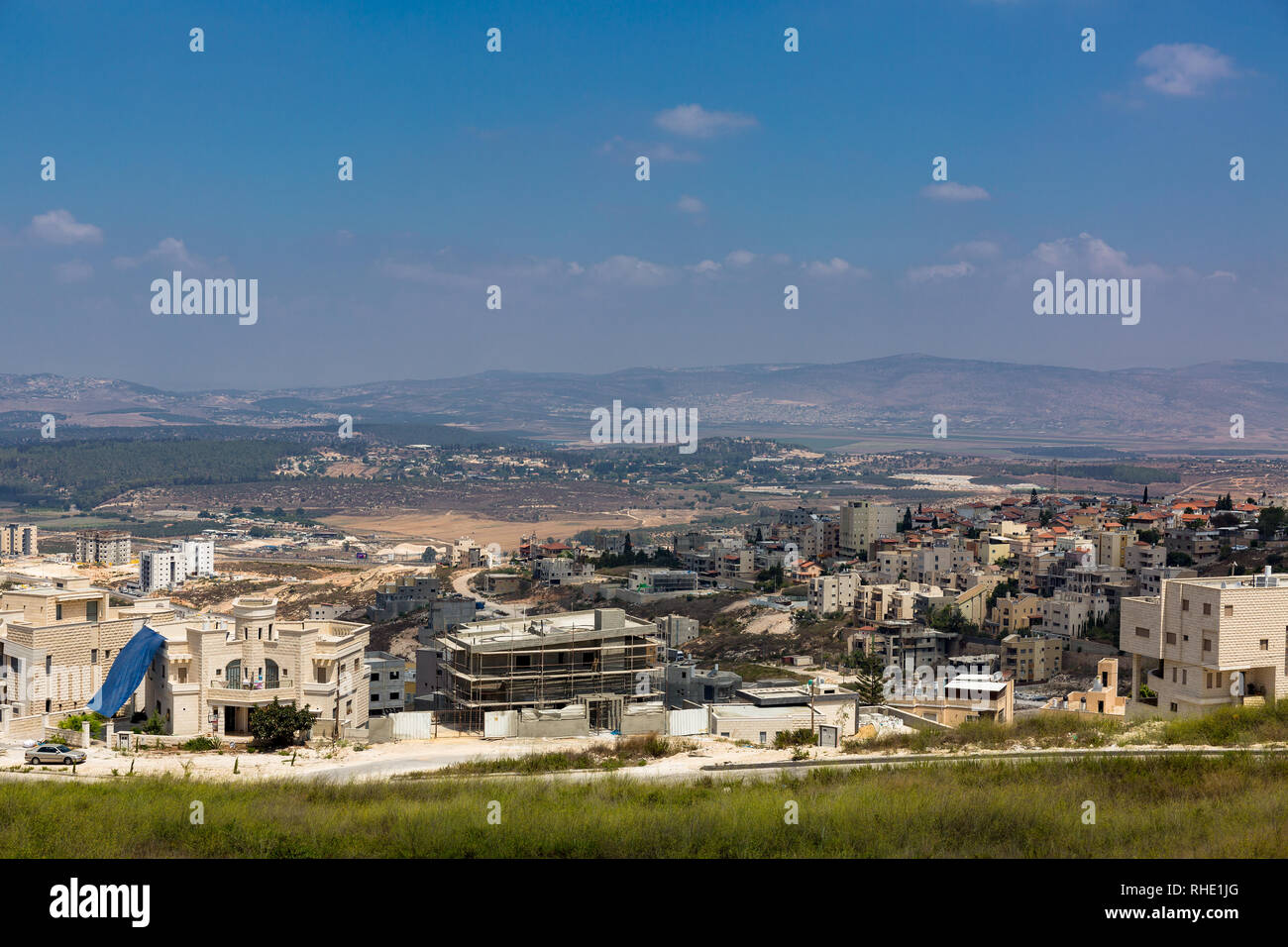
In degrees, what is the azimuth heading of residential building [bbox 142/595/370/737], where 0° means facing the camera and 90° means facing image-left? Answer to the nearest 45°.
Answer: approximately 0°

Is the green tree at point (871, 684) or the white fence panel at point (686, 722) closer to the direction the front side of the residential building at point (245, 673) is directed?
the white fence panel

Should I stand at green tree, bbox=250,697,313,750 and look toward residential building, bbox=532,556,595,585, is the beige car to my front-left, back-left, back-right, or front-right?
back-left

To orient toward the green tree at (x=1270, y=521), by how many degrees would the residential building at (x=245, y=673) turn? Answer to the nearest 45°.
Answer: approximately 135° to its left

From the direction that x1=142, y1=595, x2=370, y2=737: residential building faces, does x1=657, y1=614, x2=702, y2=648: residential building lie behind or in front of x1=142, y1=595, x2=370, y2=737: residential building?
behind

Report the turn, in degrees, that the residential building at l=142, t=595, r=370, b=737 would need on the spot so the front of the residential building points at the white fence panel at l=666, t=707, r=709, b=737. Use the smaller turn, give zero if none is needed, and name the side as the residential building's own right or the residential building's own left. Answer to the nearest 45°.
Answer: approximately 90° to the residential building's own left

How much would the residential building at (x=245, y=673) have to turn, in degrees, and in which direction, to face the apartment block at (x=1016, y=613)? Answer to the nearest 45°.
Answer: approximately 135° to its left

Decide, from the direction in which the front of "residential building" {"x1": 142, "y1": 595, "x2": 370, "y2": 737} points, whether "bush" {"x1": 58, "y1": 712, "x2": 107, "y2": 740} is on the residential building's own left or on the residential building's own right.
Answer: on the residential building's own right

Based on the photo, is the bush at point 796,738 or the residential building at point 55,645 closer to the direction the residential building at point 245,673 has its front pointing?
the bush

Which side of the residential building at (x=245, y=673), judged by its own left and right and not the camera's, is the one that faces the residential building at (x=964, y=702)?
left
